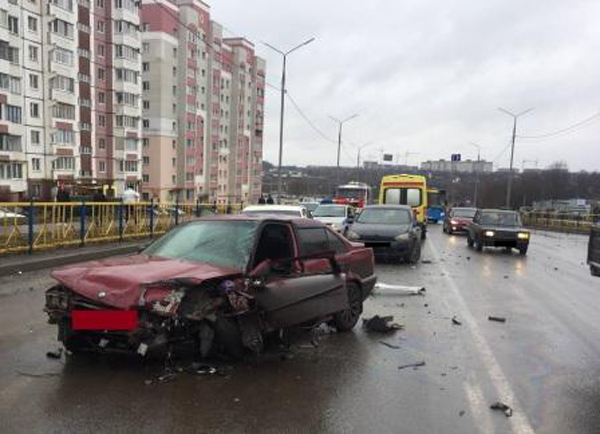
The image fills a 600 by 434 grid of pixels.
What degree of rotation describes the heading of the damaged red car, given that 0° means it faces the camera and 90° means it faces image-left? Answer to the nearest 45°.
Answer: approximately 45°

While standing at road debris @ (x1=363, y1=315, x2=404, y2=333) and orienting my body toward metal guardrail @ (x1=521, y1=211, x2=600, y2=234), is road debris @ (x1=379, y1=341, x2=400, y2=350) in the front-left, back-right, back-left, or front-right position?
back-right
